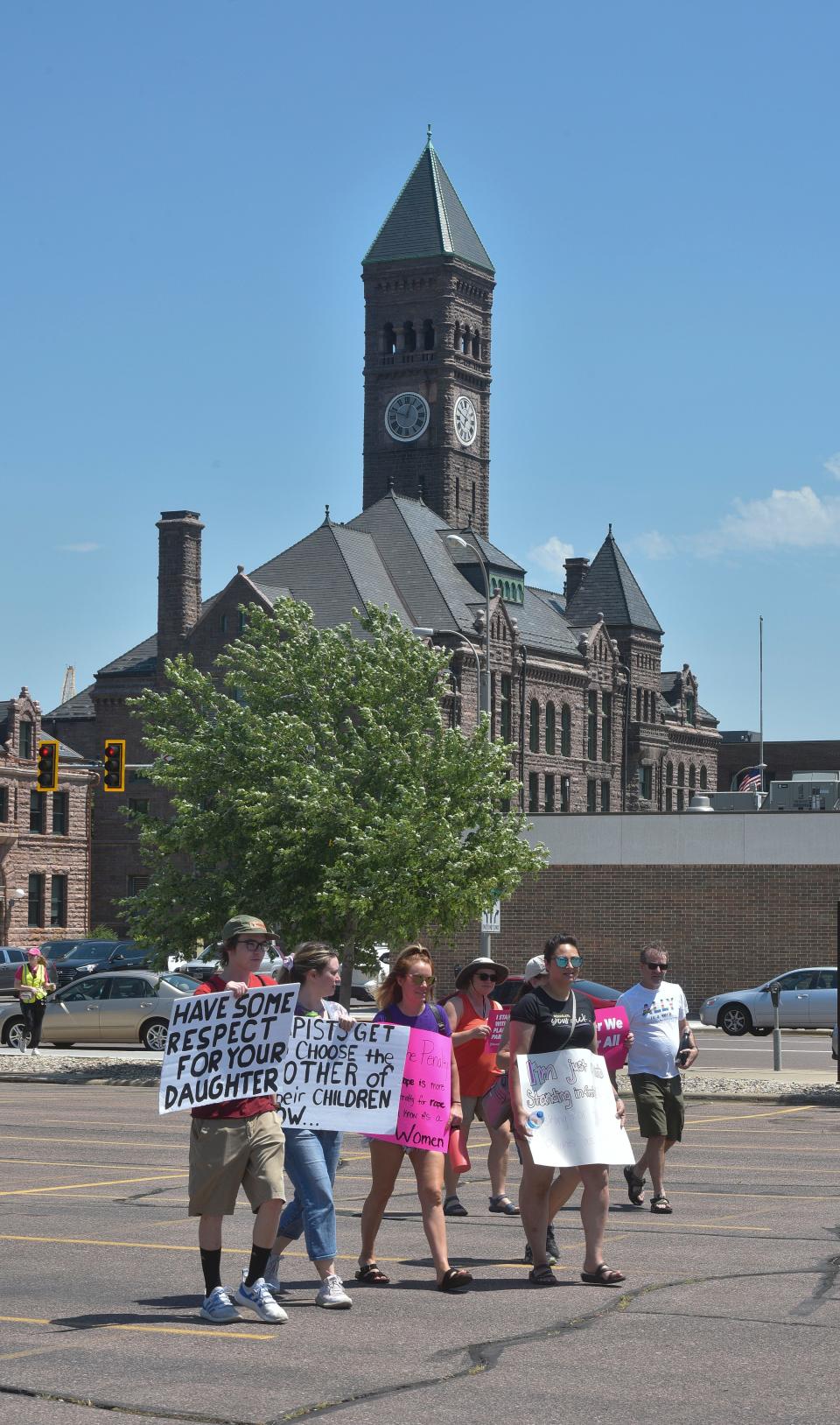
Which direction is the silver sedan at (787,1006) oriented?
to the viewer's left

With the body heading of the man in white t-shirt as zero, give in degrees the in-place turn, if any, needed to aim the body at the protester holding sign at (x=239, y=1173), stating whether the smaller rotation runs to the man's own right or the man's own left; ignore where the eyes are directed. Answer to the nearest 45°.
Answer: approximately 45° to the man's own right

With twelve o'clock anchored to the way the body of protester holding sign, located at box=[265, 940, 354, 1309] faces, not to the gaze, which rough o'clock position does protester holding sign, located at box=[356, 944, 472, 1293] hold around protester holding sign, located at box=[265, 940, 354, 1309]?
protester holding sign, located at box=[356, 944, 472, 1293] is roughly at 9 o'clock from protester holding sign, located at box=[265, 940, 354, 1309].

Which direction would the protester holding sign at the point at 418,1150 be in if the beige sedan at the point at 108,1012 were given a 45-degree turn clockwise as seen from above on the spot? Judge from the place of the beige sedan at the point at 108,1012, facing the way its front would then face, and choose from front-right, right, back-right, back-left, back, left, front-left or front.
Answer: back-left

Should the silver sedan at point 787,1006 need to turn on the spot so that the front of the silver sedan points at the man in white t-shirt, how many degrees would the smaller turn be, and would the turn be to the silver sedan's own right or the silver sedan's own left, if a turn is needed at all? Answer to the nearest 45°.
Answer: approximately 90° to the silver sedan's own left

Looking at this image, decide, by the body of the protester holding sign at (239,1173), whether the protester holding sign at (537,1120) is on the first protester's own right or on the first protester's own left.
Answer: on the first protester's own left

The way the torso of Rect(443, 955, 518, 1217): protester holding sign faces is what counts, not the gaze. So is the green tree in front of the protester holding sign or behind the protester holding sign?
behind

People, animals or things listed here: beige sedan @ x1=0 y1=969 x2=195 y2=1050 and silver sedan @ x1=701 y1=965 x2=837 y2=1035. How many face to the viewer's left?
2

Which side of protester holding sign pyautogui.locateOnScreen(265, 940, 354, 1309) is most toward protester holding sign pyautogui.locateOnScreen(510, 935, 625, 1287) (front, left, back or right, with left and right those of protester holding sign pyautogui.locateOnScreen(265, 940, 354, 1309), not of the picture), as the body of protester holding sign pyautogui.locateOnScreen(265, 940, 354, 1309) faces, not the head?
left

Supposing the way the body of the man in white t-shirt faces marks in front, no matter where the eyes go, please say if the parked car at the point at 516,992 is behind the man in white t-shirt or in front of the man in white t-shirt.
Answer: behind
